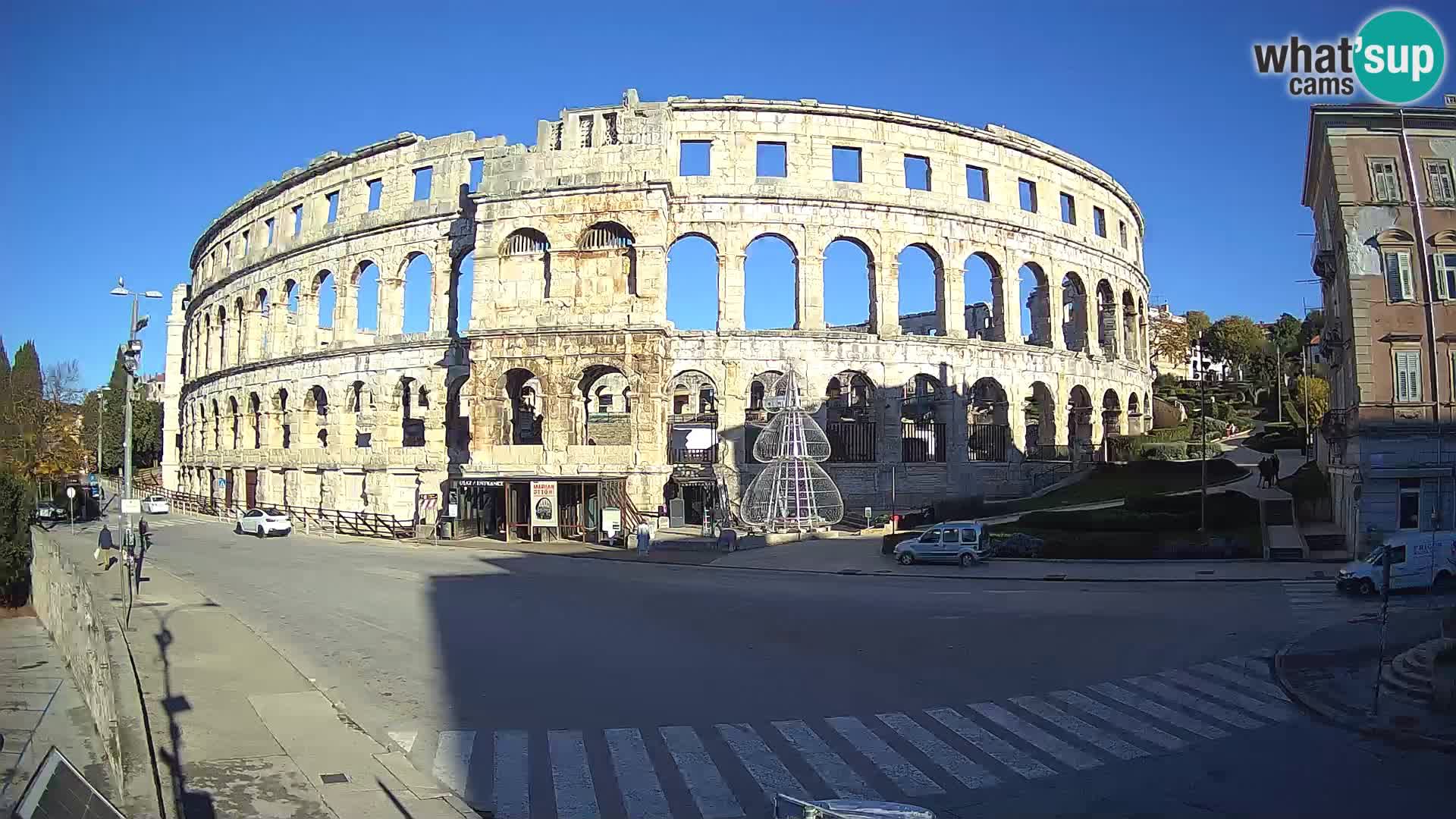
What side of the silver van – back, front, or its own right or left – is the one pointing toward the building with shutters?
back

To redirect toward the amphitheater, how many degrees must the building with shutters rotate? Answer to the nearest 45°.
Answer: approximately 90° to its right

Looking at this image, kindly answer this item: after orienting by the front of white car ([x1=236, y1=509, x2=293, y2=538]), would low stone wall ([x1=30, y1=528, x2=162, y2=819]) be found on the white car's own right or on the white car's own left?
on the white car's own left

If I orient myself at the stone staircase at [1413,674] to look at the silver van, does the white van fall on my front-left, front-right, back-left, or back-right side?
front-right

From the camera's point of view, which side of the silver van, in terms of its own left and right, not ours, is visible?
left

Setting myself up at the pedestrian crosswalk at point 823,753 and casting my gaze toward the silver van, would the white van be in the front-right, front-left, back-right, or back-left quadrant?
front-right

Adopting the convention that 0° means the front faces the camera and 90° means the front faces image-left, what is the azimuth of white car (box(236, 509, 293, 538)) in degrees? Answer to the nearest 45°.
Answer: approximately 135°

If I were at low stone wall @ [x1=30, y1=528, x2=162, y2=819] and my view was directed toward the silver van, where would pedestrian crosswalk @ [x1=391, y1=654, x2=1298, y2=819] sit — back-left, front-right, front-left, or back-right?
front-right

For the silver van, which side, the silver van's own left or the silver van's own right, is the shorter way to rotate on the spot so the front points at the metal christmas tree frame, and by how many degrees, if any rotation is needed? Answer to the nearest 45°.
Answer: approximately 45° to the silver van's own right

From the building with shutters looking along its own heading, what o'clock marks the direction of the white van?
The white van is roughly at 12 o'clock from the building with shutters.

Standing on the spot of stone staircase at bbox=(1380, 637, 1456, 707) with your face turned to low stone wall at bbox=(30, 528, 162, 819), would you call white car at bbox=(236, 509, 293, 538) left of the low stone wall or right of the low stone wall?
right
